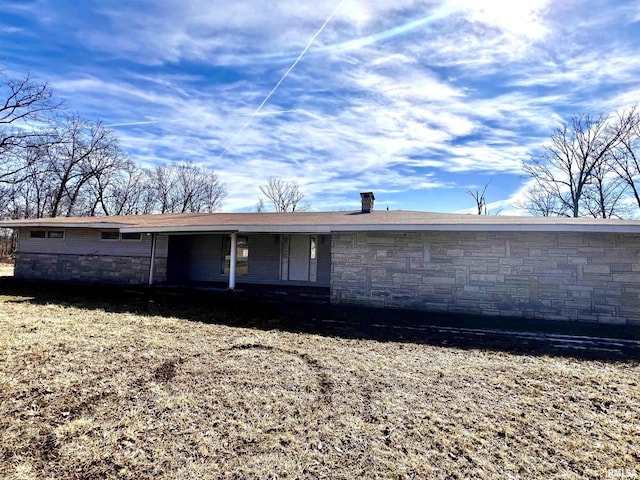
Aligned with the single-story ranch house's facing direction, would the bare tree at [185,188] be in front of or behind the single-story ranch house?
behind

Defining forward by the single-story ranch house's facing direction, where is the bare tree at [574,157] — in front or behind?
behind

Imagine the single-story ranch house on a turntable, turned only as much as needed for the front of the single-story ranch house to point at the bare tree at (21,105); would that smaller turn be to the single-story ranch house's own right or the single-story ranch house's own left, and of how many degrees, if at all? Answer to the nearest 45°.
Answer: approximately 135° to the single-story ranch house's own right

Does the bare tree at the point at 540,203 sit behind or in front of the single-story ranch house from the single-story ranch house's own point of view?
behind

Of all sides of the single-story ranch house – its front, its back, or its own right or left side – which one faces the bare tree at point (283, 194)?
back

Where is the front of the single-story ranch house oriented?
toward the camera
